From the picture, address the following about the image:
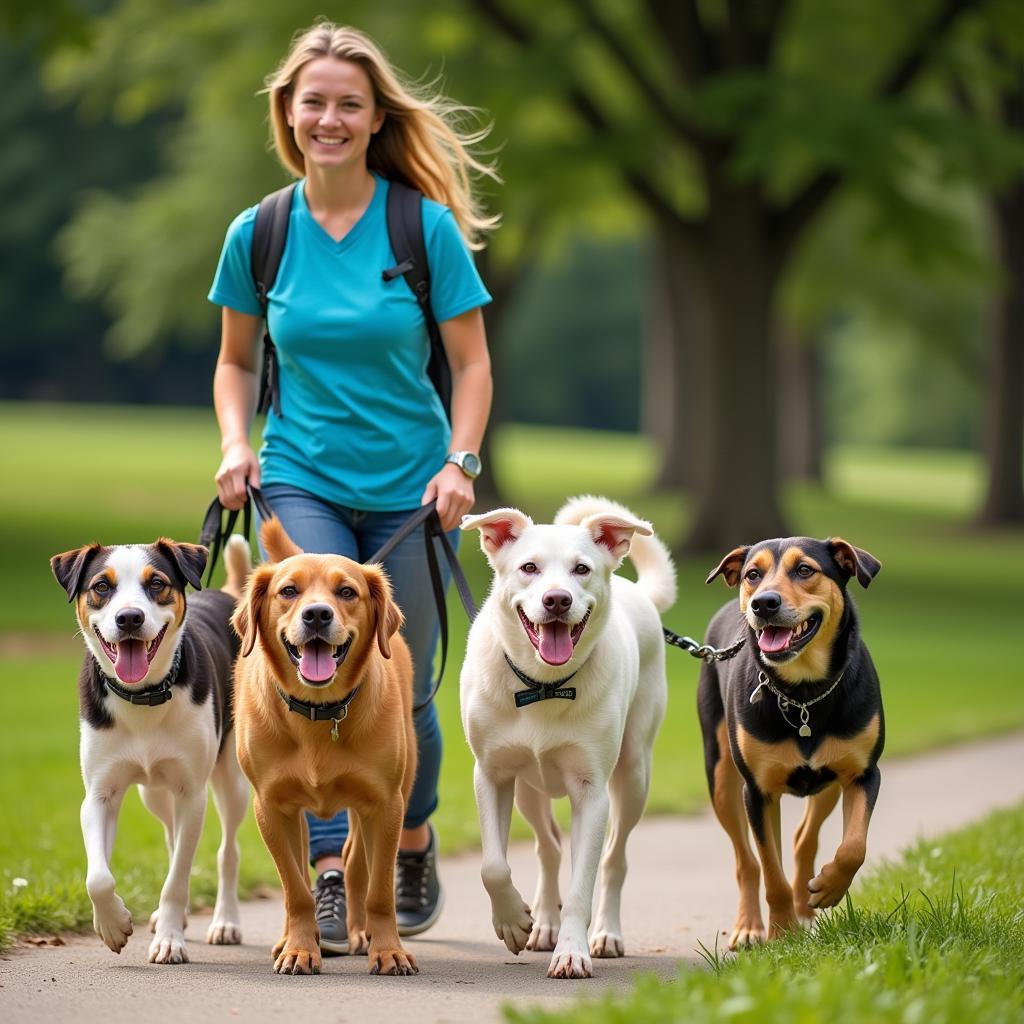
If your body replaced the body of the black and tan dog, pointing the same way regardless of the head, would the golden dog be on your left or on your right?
on your right

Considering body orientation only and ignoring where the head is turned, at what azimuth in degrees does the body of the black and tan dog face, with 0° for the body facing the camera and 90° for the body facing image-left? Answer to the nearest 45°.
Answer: approximately 0°

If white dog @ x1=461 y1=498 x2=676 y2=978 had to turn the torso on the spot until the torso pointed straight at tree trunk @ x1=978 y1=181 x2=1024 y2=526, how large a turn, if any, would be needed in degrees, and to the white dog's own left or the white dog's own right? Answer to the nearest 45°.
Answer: approximately 180°

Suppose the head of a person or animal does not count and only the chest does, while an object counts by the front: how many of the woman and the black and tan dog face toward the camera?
2

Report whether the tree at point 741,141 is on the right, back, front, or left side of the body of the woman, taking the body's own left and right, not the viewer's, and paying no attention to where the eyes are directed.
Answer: back

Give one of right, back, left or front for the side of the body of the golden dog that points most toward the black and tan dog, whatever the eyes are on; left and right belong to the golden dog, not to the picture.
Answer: left

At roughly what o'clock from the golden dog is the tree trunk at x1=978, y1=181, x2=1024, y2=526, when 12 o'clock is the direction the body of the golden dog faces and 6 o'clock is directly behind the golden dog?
The tree trunk is roughly at 7 o'clock from the golden dog.

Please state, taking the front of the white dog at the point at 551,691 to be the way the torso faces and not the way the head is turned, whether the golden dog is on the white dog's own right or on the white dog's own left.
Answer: on the white dog's own right

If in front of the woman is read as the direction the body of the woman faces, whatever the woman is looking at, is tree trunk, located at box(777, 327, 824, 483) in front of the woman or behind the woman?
behind

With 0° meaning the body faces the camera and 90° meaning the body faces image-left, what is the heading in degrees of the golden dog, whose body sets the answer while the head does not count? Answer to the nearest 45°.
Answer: approximately 0°
